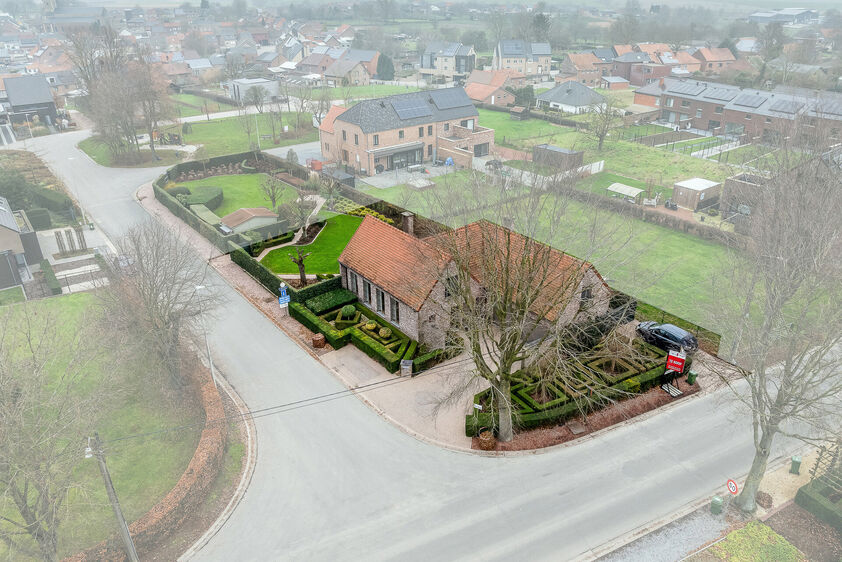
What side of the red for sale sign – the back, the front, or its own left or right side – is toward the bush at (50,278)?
right

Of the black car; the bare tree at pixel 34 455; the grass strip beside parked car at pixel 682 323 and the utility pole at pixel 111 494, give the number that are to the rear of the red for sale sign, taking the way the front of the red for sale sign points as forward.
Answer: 2

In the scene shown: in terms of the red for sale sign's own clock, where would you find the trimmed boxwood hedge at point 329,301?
The trimmed boxwood hedge is roughly at 3 o'clock from the red for sale sign.

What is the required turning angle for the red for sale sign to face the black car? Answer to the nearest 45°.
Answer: approximately 180°

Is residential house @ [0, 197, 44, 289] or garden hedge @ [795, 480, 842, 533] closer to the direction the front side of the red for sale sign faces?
the garden hedge

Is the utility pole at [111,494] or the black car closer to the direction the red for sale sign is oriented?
the utility pole

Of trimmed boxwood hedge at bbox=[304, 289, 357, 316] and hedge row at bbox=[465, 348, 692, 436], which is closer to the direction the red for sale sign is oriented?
the hedge row

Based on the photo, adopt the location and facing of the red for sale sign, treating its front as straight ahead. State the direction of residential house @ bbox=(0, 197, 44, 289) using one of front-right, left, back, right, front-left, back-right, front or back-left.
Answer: right

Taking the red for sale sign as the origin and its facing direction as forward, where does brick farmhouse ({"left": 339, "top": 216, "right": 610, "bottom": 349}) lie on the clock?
The brick farmhouse is roughly at 3 o'clock from the red for sale sign.

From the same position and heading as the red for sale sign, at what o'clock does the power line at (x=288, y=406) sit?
The power line is roughly at 2 o'clock from the red for sale sign.

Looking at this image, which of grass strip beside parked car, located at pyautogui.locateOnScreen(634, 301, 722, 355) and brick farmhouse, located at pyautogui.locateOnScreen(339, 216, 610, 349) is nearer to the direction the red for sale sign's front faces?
the brick farmhouse

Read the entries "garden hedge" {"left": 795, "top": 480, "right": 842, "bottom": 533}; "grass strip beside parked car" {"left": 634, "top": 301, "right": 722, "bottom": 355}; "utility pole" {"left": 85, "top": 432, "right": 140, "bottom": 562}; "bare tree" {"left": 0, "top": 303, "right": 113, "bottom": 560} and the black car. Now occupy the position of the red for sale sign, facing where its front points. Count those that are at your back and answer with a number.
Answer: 2

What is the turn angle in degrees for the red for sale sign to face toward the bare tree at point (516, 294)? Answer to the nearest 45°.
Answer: approximately 45° to its right

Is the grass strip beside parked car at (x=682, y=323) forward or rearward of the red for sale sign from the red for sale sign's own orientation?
rearward
